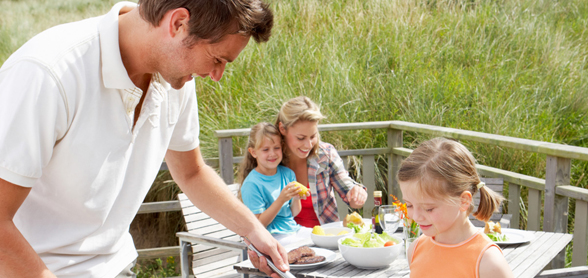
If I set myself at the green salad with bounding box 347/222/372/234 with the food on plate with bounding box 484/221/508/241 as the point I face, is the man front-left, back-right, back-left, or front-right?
back-right

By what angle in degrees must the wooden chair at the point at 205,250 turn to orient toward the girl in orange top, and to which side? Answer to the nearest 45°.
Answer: approximately 45° to its right

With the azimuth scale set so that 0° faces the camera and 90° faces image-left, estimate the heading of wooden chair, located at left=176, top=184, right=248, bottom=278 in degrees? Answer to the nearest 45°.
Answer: approximately 315°

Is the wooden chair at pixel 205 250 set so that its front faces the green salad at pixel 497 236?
yes

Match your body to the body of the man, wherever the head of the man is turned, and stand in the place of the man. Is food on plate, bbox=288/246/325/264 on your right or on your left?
on your left

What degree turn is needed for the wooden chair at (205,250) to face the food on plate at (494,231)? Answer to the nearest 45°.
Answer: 0° — it already faces it

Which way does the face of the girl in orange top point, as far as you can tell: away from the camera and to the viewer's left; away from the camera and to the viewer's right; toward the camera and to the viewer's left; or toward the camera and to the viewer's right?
toward the camera and to the viewer's left

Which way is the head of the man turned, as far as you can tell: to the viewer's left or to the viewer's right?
to the viewer's right

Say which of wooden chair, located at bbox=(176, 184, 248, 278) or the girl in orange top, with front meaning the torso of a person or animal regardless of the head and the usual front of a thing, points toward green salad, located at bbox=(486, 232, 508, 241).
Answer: the wooden chair

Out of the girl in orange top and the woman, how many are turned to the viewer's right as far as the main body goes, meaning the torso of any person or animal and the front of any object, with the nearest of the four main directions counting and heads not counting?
0

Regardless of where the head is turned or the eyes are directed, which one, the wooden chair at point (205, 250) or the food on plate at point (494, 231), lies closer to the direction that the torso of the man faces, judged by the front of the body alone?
the food on plate

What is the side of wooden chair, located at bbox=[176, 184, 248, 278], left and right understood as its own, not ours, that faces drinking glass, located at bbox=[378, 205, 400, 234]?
front

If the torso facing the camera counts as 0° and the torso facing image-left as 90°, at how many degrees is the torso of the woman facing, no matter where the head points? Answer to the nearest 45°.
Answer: approximately 0°
